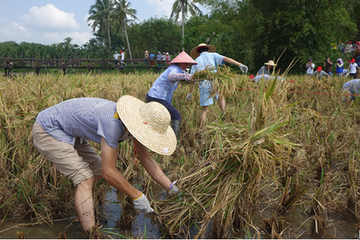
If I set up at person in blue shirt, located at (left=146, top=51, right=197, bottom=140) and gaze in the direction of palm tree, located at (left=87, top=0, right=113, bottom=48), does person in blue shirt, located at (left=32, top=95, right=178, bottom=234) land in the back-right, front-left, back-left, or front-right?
back-left

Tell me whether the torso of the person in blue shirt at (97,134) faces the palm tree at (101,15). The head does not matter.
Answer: no

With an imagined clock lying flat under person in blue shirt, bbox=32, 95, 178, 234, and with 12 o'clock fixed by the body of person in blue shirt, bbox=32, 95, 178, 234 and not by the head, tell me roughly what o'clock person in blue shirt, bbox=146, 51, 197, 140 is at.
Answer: person in blue shirt, bbox=146, 51, 197, 140 is roughly at 10 o'clock from person in blue shirt, bbox=32, 95, 178, 234.

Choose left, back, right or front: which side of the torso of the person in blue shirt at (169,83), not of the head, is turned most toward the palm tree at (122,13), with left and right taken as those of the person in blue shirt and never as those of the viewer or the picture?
left

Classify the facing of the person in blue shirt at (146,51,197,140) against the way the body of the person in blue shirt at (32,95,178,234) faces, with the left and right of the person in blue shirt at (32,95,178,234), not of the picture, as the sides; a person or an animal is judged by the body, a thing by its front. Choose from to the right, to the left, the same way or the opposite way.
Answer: the same way

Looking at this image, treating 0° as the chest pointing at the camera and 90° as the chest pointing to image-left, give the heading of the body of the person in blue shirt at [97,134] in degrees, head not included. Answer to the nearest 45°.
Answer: approximately 270°

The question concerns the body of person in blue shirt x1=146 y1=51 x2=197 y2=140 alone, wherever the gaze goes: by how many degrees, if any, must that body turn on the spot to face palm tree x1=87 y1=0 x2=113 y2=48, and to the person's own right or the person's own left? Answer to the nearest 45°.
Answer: approximately 90° to the person's own left

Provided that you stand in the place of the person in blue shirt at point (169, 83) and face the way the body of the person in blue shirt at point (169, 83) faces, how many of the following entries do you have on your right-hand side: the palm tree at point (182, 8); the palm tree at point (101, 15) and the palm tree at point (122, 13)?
0

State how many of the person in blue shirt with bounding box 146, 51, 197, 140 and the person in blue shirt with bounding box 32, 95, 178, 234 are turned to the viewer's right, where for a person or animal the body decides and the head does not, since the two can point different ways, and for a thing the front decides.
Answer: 2

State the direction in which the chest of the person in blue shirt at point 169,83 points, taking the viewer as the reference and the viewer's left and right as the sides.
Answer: facing to the right of the viewer

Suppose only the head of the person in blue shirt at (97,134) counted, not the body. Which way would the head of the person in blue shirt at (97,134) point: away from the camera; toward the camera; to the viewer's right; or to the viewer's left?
to the viewer's right

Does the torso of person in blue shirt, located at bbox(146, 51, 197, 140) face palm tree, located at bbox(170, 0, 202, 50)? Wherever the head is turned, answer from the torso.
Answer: no
